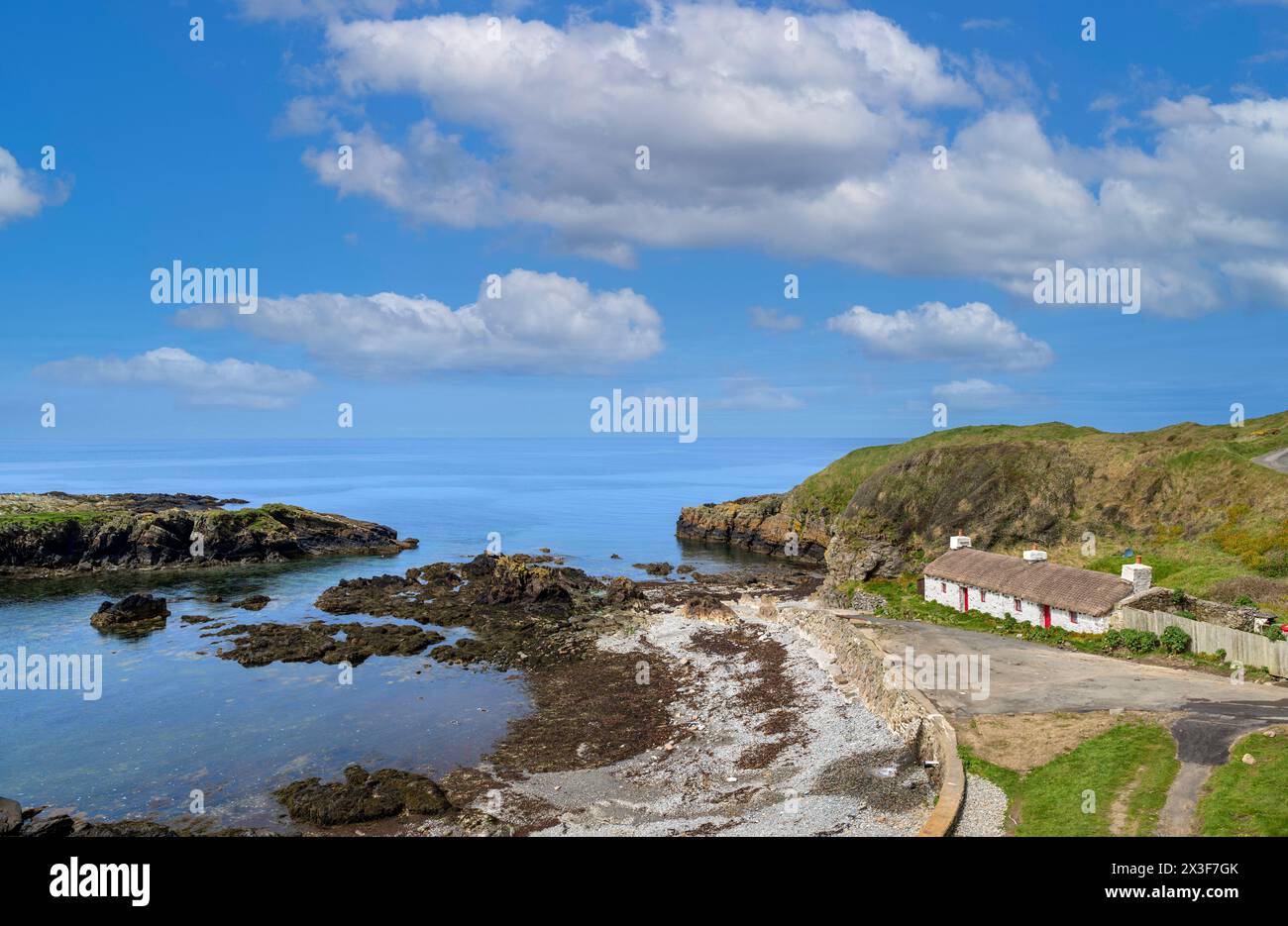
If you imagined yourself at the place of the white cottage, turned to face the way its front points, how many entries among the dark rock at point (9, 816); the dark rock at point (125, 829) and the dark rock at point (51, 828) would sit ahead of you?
3

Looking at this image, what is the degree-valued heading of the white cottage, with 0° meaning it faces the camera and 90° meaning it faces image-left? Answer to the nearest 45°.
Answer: approximately 45°

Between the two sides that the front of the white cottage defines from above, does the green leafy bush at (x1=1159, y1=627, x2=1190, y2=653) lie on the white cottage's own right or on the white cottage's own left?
on the white cottage's own left

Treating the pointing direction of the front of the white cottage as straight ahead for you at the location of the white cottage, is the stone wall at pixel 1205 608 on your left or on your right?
on your left

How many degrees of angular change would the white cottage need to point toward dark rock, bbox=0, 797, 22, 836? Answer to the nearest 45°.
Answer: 0° — it already faces it

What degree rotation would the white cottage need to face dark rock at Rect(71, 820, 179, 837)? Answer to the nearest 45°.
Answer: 0° — it already faces it
